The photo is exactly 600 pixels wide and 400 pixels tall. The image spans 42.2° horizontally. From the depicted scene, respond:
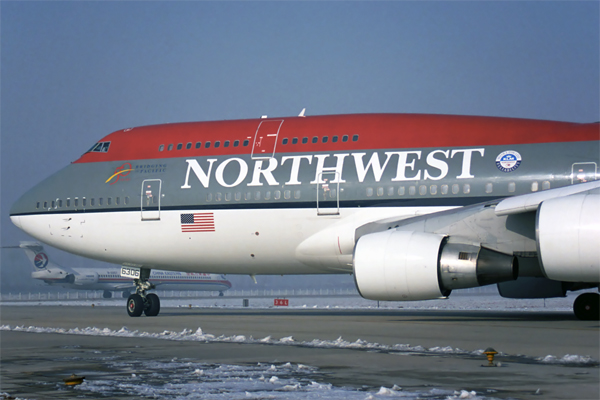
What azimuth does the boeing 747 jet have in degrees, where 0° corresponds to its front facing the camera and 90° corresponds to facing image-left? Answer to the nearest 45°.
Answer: approximately 90°
